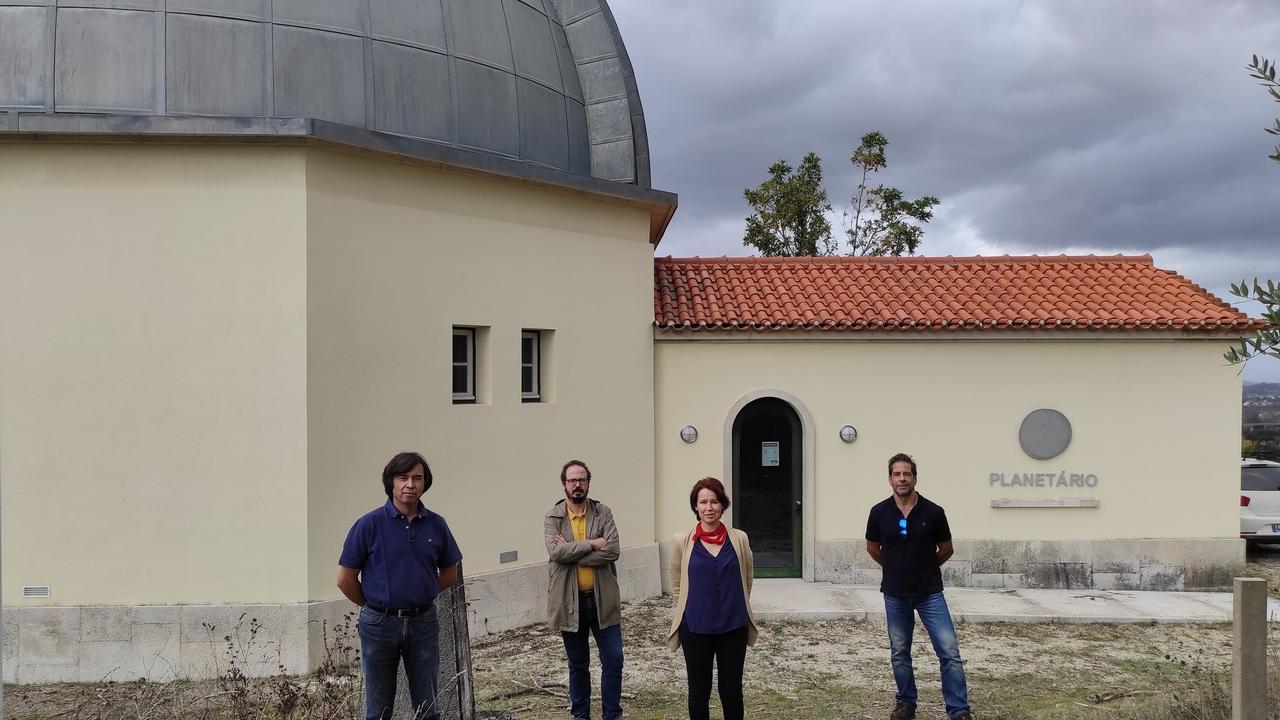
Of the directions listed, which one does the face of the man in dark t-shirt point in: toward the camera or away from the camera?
toward the camera

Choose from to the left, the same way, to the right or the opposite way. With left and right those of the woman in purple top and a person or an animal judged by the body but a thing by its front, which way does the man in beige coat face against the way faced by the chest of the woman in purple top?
the same way

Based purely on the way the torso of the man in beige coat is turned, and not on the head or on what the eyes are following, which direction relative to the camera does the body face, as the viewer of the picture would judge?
toward the camera

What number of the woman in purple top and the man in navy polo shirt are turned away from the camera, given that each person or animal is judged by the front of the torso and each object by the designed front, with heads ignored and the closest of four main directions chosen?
0

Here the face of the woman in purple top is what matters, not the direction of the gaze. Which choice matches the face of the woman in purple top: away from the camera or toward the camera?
toward the camera

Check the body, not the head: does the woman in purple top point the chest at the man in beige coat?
no

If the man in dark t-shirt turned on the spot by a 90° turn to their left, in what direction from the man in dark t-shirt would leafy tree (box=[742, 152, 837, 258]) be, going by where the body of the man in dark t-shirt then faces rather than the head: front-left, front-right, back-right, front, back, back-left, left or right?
left

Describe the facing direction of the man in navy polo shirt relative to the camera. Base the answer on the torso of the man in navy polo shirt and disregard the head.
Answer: toward the camera

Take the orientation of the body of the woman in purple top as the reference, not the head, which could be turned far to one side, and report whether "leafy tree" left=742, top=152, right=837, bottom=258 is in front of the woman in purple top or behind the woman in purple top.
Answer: behind

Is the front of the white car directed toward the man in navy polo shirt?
no

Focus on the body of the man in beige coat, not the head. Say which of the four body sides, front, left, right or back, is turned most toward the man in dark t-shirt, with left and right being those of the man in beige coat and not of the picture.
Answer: left

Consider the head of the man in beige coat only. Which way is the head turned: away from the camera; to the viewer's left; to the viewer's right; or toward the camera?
toward the camera
